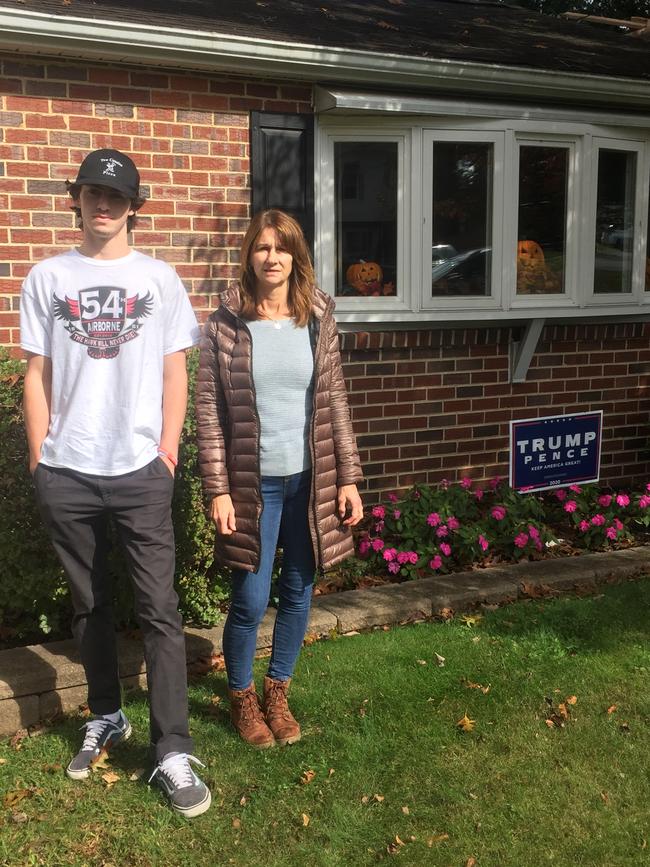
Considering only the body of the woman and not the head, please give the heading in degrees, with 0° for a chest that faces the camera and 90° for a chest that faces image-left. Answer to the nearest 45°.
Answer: approximately 0°

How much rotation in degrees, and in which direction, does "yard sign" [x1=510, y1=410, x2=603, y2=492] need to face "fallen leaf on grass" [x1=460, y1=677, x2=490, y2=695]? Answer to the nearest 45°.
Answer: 0° — it already faces it

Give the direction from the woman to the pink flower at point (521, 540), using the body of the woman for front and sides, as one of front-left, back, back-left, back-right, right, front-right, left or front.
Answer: back-left

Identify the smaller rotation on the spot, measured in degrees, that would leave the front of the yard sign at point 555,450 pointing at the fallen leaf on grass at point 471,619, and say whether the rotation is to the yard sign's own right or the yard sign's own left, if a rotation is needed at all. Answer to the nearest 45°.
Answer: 0° — it already faces it
